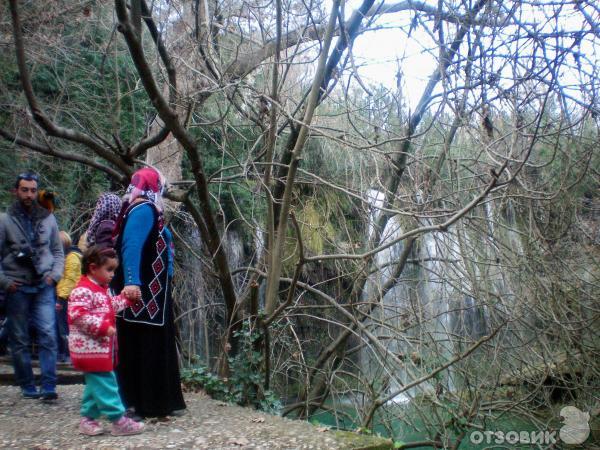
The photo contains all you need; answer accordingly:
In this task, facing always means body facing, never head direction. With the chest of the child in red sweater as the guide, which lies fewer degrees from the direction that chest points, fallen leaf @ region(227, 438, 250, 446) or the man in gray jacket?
the fallen leaf

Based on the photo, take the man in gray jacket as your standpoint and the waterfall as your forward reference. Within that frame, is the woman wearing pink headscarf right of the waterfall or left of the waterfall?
right
